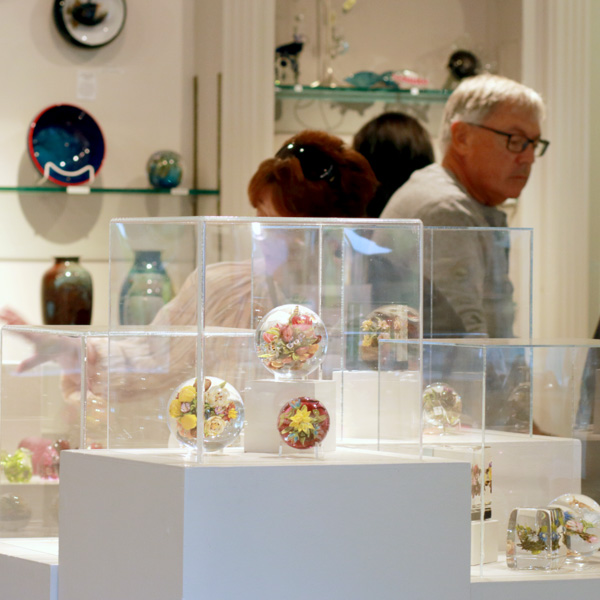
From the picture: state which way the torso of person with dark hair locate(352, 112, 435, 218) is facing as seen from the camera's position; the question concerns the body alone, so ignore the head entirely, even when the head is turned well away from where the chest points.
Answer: away from the camera

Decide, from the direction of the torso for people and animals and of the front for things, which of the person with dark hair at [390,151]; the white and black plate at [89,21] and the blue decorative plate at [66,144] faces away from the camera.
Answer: the person with dark hair

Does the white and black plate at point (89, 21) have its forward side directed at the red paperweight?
yes

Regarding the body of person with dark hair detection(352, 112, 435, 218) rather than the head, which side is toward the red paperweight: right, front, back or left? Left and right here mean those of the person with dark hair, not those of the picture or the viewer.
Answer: back

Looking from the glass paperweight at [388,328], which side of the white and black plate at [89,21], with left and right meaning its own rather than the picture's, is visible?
front

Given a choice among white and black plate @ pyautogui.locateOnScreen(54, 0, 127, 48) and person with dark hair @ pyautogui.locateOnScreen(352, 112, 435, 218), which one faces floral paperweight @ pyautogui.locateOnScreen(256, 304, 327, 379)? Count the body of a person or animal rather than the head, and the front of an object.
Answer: the white and black plate

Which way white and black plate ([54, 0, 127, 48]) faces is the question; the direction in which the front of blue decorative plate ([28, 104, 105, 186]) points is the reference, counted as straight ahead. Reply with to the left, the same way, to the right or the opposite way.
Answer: the same way

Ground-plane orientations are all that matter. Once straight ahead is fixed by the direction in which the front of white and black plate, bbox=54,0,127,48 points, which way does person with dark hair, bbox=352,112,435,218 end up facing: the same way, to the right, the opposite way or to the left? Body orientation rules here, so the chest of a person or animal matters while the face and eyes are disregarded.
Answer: the opposite way

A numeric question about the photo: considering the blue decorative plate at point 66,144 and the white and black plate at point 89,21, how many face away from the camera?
0

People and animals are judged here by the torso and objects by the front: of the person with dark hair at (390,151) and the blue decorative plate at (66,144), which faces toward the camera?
the blue decorative plate

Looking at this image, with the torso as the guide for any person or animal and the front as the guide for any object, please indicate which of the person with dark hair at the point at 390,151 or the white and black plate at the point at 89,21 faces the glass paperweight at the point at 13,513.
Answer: the white and black plate

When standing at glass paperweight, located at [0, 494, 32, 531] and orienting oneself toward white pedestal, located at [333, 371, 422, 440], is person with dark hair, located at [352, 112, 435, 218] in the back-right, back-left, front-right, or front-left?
front-left

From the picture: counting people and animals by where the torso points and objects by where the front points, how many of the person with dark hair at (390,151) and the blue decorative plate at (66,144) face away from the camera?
1

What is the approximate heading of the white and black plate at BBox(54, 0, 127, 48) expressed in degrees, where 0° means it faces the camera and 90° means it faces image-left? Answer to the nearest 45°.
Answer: approximately 0°

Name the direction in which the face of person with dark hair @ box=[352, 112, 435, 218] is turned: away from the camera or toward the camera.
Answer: away from the camera

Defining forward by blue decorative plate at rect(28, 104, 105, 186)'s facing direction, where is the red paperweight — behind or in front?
in front

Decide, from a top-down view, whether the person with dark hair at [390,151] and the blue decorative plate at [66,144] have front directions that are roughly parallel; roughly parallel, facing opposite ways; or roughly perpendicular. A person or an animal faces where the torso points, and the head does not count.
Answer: roughly parallel, facing opposite ways

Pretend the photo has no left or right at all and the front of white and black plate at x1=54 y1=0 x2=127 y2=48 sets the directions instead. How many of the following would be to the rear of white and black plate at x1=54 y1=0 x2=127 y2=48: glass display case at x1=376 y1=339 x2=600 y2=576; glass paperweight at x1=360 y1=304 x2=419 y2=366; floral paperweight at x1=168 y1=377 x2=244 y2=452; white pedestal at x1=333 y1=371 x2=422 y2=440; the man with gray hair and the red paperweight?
0

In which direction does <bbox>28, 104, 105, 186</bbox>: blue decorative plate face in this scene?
toward the camera
